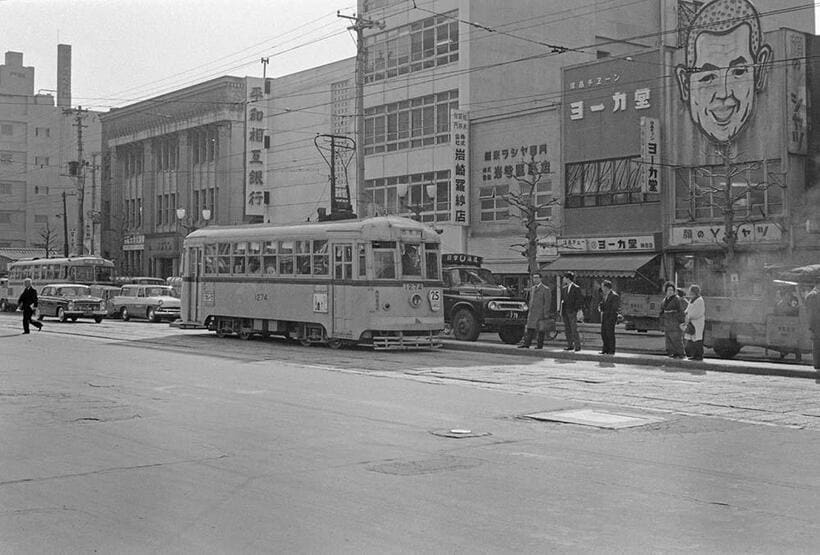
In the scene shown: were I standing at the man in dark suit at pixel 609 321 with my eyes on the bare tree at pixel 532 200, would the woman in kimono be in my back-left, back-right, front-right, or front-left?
back-right

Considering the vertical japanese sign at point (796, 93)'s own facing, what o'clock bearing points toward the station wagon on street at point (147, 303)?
The station wagon on street is roughly at 3 o'clock from the vertical japanese sign.

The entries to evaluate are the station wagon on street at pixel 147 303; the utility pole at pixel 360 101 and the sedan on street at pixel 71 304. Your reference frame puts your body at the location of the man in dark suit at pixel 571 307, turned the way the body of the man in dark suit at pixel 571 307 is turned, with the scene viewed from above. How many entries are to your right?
3

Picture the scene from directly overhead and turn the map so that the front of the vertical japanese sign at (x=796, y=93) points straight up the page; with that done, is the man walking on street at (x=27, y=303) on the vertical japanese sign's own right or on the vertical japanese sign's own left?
on the vertical japanese sign's own right

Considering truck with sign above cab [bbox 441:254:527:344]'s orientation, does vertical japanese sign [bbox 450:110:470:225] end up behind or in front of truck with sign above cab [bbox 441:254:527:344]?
behind

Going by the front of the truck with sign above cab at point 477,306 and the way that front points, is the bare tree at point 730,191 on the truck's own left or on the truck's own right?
on the truck's own left

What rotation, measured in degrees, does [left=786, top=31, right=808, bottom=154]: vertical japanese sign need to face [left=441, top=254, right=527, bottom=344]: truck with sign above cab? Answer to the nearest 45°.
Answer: approximately 45° to its right
